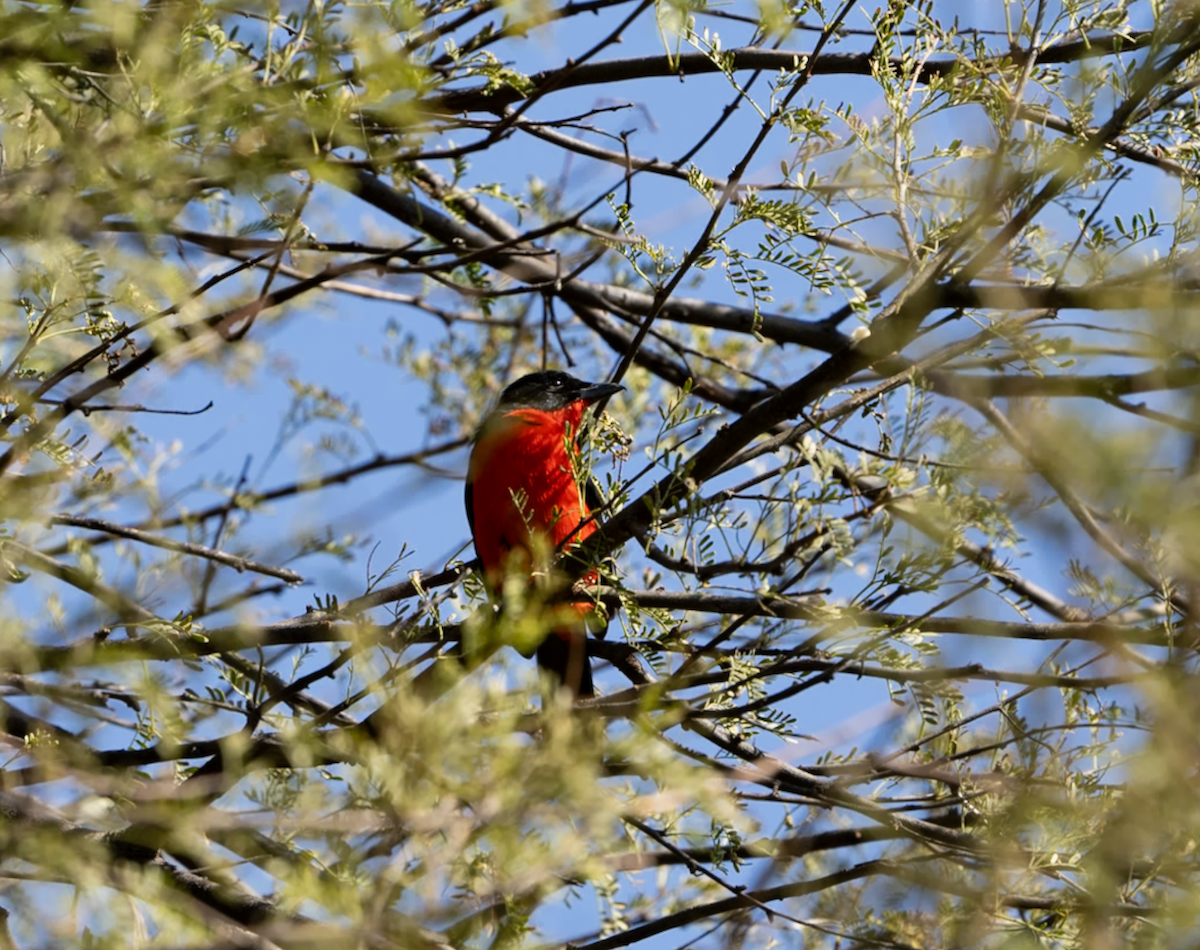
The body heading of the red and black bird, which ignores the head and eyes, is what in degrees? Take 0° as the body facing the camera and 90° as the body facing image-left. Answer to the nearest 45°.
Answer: approximately 315°
